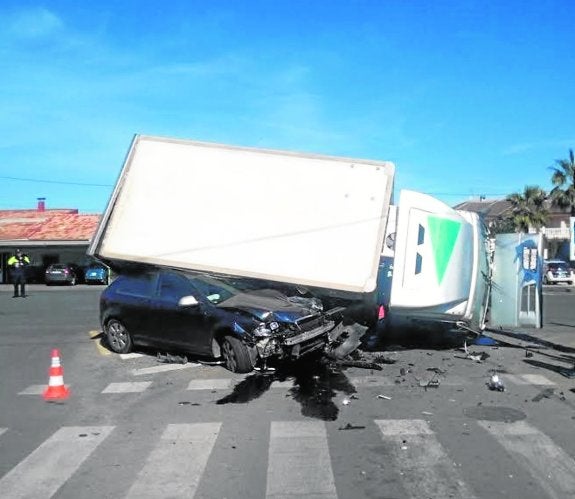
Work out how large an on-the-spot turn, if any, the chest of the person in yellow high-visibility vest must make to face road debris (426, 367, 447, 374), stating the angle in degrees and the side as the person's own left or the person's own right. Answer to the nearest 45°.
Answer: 0° — they already face it

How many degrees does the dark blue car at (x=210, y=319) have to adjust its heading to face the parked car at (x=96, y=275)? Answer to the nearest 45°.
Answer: approximately 135° to its left

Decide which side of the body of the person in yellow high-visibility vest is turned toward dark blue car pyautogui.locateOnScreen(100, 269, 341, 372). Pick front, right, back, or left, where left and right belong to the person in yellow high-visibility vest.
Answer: front

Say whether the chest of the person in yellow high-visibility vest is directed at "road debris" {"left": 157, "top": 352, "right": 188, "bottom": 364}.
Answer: yes

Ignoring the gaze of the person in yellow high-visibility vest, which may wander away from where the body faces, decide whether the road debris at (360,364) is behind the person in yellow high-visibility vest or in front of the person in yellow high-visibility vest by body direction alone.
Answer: in front

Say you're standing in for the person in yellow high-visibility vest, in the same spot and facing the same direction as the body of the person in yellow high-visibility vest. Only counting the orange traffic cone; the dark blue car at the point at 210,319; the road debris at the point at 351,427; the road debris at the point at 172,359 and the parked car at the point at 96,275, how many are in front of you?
4

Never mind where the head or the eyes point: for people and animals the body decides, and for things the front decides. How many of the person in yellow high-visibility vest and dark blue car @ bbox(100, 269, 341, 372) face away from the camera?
0

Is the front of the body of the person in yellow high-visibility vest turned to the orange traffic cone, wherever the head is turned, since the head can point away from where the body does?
yes

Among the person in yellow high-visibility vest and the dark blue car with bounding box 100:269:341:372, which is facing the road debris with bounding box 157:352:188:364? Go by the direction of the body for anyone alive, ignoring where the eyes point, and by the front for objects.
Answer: the person in yellow high-visibility vest

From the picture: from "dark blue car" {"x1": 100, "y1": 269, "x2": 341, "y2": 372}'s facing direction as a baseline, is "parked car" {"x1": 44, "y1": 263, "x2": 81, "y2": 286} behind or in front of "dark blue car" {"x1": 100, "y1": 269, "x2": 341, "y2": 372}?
behind

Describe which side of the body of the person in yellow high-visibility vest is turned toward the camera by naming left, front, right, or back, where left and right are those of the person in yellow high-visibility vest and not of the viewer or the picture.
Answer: front

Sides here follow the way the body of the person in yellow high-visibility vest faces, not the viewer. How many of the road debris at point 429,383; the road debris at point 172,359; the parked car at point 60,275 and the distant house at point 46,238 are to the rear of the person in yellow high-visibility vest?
2

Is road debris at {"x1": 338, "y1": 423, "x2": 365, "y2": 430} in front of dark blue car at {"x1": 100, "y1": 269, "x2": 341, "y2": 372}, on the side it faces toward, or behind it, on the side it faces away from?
in front

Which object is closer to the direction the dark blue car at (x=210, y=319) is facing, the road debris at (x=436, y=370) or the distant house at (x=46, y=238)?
the road debris

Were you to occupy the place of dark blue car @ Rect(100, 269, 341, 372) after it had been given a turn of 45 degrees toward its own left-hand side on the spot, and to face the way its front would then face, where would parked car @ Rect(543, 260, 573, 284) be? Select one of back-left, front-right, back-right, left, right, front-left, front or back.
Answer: front-left

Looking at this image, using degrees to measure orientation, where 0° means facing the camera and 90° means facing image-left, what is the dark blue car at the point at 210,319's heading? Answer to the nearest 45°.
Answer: approximately 315°
